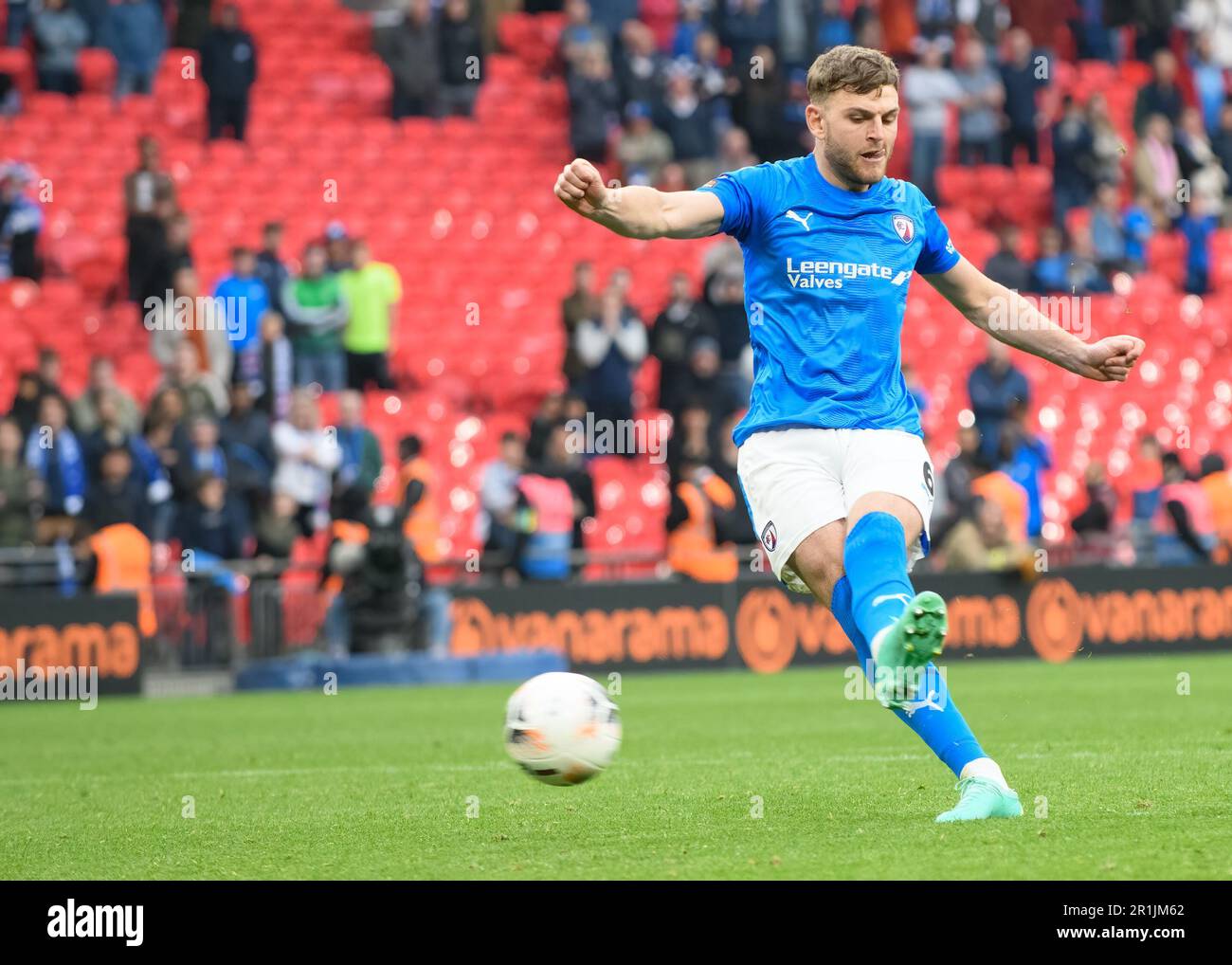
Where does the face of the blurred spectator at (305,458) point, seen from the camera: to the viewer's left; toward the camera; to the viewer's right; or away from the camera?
toward the camera

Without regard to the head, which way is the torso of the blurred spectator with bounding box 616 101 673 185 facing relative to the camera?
toward the camera

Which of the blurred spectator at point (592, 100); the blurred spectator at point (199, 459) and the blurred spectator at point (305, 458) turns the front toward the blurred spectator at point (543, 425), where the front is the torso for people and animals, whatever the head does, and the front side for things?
the blurred spectator at point (592, 100)

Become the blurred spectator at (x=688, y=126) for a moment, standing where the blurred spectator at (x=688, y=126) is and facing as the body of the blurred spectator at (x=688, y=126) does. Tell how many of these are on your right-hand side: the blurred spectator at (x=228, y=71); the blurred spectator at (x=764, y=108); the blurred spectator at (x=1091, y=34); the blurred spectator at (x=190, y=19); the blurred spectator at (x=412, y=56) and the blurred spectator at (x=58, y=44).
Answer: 4

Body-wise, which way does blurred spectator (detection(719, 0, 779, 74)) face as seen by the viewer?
toward the camera

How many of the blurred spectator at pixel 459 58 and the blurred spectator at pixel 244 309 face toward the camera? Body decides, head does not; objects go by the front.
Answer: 2

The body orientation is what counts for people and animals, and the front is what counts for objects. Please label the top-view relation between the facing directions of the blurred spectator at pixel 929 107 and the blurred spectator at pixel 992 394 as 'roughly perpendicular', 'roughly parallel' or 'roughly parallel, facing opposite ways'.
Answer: roughly parallel

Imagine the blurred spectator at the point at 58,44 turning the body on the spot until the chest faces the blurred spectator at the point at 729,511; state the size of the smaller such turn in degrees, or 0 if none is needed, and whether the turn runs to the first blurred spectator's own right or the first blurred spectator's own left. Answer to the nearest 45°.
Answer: approximately 45° to the first blurred spectator's own left

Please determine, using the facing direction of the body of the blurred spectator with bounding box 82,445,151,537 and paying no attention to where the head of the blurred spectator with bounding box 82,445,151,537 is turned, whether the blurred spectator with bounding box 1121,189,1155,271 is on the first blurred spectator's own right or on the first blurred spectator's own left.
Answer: on the first blurred spectator's own left

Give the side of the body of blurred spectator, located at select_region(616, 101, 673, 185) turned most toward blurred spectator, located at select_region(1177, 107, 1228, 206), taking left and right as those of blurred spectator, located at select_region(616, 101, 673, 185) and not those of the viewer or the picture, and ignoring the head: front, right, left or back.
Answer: left

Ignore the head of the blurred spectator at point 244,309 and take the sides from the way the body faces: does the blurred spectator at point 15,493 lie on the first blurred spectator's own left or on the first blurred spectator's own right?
on the first blurred spectator's own right

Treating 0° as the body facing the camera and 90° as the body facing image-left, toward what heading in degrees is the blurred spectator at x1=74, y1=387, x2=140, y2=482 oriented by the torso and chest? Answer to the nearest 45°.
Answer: approximately 0°

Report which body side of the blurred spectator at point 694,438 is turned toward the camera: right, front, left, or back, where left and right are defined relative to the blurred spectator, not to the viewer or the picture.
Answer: front

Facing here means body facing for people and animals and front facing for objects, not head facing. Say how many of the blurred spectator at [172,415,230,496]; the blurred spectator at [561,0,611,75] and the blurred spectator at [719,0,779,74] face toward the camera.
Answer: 3

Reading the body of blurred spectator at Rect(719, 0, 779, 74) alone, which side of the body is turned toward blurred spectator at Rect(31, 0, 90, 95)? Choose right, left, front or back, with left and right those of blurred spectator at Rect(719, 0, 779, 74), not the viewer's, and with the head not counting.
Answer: right

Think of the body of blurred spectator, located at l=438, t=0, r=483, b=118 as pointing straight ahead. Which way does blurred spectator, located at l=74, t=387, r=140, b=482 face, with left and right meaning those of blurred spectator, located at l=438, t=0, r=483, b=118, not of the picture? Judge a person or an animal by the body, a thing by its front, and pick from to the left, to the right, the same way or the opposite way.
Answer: the same way

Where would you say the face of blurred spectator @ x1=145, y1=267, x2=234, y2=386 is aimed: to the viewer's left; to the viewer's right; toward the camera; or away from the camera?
toward the camera

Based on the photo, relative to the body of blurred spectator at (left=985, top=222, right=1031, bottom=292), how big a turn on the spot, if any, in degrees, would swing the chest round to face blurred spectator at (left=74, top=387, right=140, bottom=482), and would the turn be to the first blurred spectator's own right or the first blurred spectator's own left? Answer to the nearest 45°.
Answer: approximately 45° to the first blurred spectator's own right

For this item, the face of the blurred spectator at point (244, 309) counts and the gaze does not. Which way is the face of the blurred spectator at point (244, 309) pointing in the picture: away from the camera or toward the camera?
toward the camera
